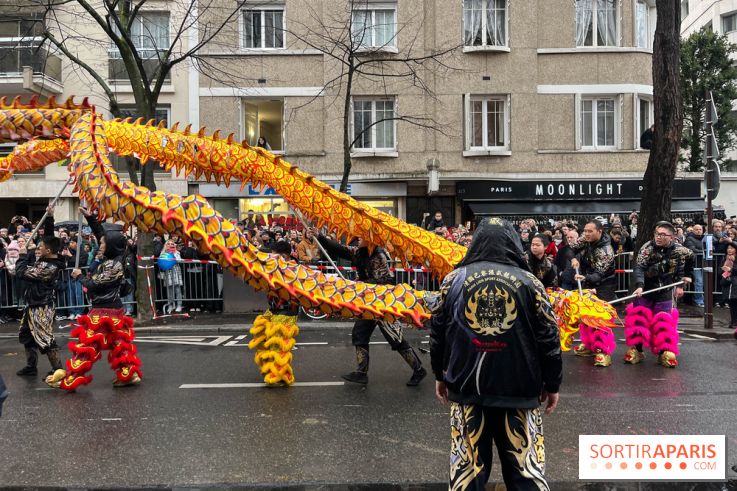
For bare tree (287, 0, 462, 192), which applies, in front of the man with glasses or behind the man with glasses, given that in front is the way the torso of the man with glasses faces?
behind

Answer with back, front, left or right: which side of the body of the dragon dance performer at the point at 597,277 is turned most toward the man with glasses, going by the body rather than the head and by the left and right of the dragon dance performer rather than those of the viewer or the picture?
left

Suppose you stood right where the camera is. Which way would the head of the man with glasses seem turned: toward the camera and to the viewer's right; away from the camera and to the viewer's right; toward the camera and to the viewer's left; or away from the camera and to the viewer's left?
toward the camera and to the viewer's left

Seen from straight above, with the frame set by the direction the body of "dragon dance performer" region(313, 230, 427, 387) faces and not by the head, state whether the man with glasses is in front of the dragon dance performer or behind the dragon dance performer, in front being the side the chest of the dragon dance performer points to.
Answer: behind

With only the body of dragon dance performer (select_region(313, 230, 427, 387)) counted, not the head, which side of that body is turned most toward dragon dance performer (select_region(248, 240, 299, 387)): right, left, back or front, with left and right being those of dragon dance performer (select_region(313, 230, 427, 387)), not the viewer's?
front

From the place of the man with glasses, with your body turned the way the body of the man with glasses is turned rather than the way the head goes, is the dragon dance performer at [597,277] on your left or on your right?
on your right

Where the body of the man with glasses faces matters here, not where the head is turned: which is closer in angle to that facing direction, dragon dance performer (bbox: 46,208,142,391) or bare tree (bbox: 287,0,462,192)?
the dragon dance performer

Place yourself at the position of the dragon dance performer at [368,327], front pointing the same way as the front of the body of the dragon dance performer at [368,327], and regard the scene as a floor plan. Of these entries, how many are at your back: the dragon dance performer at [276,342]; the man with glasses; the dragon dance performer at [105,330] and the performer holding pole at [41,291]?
1

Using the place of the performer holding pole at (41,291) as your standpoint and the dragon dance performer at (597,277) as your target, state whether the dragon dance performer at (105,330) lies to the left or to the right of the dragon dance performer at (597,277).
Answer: right

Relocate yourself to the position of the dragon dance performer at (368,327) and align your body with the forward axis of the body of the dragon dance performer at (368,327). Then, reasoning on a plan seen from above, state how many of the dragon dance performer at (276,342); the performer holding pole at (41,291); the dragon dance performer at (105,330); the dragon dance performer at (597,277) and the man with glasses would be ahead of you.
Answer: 3

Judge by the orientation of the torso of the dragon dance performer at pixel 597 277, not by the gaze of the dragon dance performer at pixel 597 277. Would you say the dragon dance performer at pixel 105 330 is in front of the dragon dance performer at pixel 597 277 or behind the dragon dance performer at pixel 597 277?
in front

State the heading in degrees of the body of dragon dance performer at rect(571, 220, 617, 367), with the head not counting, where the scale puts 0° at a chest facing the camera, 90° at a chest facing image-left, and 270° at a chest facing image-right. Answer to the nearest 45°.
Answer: approximately 45°

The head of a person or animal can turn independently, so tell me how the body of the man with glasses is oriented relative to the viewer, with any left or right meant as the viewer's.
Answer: facing the viewer
